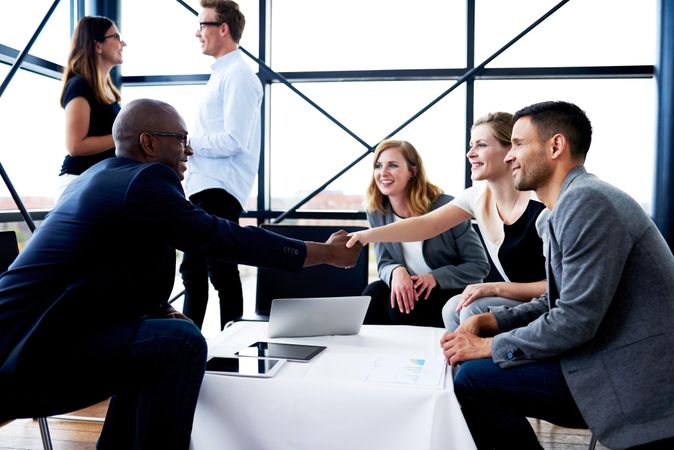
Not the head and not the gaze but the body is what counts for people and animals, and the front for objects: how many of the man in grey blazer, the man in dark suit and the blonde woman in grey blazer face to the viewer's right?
1

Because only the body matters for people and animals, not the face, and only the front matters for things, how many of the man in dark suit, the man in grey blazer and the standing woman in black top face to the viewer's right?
2

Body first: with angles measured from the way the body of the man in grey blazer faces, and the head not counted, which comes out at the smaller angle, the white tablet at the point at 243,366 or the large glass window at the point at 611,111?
the white tablet

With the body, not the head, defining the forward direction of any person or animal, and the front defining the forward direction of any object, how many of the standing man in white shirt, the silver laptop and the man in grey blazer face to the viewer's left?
2

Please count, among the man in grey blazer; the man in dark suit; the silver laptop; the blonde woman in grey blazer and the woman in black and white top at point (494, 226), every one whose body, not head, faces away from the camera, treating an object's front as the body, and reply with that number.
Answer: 1

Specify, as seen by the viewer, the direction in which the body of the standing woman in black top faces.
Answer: to the viewer's right

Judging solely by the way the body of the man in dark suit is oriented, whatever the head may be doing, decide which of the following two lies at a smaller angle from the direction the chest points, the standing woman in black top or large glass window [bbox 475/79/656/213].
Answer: the large glass window

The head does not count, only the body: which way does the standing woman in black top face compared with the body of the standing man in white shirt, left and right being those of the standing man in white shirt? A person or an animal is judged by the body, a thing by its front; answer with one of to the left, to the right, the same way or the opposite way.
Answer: the opposite way

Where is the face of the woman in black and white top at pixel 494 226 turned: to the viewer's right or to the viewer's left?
to the viewer's left

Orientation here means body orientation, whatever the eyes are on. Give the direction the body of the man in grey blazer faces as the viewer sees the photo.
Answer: to the viewer's left

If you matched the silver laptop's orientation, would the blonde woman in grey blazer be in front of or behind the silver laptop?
in front

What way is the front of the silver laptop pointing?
away from the camera

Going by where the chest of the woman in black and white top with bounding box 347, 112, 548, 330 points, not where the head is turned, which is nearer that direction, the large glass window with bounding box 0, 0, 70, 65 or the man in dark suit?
the man in dark suit

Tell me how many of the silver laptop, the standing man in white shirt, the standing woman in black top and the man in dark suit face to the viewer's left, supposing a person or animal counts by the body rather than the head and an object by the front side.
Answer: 1

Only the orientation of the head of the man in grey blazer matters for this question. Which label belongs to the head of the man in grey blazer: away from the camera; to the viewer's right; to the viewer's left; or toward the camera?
to the viewer's left

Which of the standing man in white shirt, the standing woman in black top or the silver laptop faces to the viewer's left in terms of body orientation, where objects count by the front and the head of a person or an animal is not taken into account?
the standing man in white shirt

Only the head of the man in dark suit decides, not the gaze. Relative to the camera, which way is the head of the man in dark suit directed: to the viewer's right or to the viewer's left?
to the viewer's right

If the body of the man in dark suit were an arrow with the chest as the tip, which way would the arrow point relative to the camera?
to the viewer's right

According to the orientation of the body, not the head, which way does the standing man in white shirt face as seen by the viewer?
to the viewer's left
